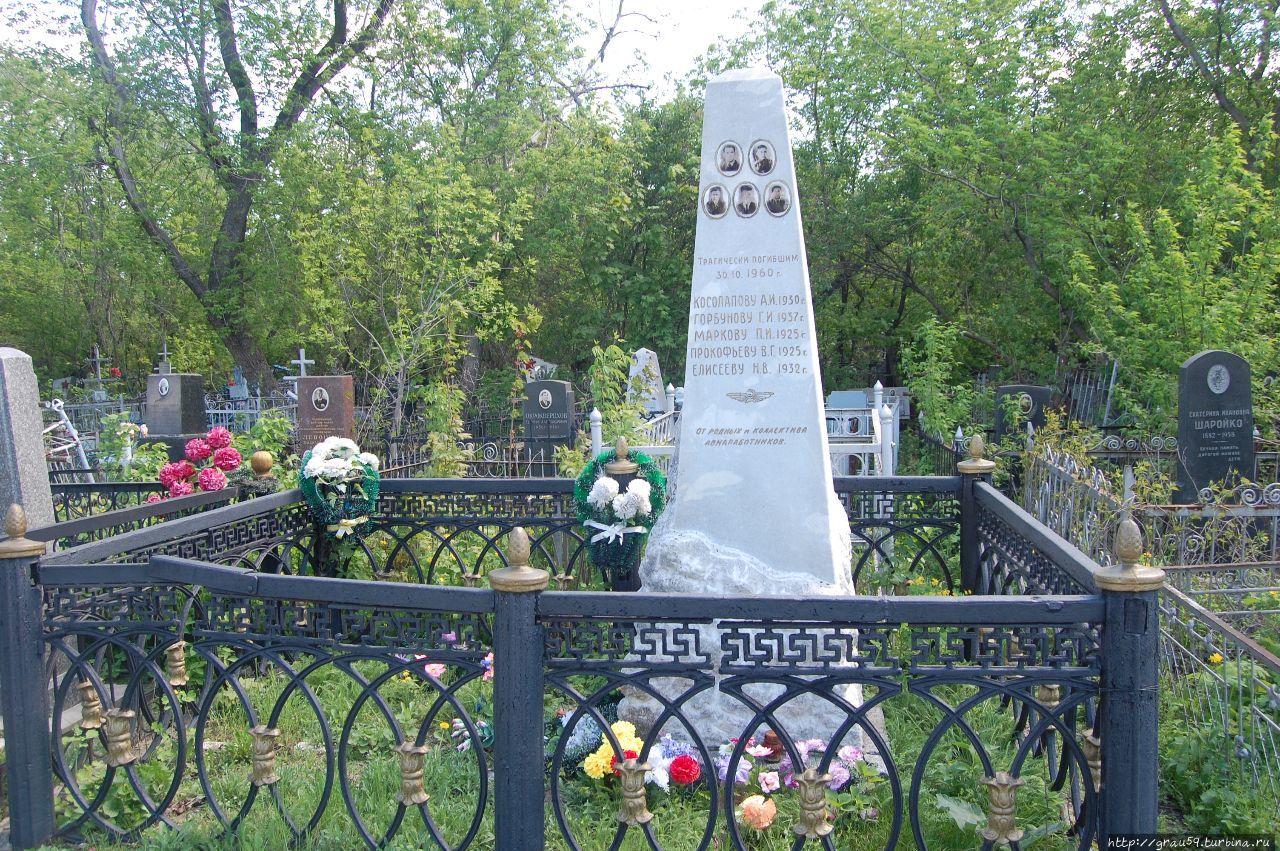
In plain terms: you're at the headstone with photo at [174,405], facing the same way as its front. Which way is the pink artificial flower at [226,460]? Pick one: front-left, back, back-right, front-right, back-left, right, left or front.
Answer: front-left

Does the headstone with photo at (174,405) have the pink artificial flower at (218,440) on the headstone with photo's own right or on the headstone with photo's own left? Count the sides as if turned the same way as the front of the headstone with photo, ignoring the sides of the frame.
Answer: on the headstone with photo's own left

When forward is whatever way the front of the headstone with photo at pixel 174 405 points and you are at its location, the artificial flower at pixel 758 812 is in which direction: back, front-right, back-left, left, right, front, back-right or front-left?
front-left

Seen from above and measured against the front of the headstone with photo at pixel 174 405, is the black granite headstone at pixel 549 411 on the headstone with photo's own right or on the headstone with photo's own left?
on the headstone with photo's own left

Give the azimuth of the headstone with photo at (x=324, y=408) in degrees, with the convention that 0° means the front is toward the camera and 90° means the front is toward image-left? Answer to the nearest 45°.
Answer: approximately 0°

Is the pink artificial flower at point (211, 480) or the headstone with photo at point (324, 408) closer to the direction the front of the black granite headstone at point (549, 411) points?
the pink artificial flower

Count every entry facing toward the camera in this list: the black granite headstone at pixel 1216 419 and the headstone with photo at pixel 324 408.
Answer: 2

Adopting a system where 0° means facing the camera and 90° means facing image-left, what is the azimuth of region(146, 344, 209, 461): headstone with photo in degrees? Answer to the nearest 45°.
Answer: approximately 45°

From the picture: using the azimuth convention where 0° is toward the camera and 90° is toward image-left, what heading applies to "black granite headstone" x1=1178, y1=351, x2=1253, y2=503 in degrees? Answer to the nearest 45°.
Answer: approximately 0°
